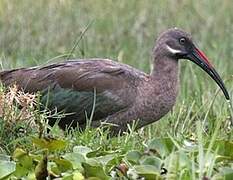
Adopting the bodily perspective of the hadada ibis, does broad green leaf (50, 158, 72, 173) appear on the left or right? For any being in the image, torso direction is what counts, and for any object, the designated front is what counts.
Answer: on its right

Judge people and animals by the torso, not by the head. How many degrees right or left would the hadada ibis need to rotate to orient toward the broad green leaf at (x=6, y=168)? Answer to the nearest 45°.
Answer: approximately 90° to its right

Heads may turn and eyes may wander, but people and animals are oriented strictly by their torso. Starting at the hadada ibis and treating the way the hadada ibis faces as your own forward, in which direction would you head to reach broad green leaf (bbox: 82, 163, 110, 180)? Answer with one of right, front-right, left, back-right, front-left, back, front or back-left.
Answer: right

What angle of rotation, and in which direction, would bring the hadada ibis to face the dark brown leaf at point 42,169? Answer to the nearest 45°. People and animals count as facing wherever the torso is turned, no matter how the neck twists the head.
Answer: approximately 90° to its right

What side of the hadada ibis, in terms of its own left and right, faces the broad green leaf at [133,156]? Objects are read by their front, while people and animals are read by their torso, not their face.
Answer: right

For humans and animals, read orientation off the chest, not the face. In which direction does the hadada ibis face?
to the viewer's right

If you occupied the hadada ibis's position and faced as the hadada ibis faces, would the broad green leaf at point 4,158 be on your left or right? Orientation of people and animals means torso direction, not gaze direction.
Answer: on your right
